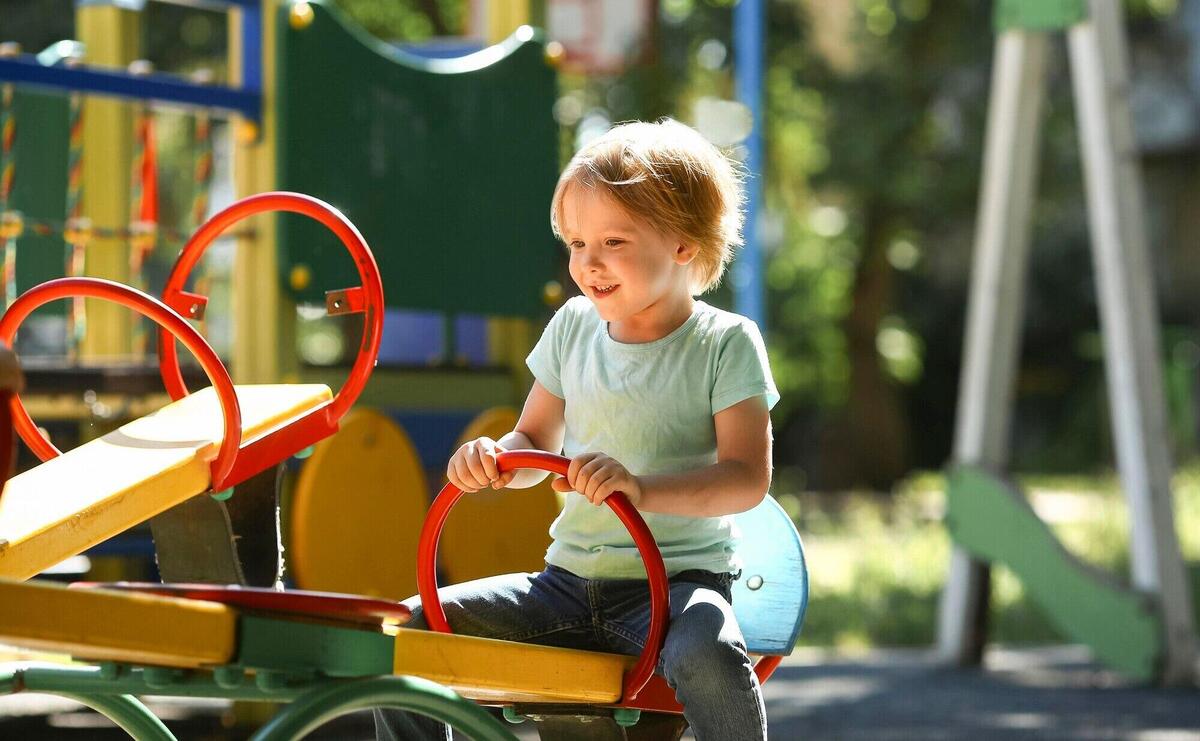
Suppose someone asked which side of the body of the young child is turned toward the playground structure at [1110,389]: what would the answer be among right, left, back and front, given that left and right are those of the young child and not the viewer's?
back

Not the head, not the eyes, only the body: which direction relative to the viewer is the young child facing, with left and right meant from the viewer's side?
facing the viewer and to the left of the viewer

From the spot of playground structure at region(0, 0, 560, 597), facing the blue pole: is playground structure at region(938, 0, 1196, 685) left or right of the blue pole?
right

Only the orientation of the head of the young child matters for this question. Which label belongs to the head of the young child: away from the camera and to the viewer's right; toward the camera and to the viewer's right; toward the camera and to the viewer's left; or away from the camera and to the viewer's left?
toward the camera and to the viewer's left

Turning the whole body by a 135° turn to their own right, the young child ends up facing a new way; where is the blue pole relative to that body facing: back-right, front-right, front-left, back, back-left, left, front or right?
front
